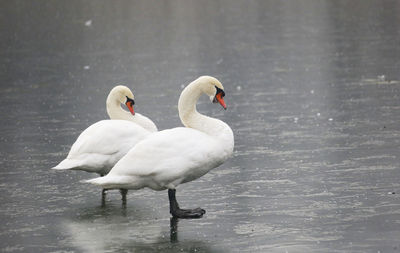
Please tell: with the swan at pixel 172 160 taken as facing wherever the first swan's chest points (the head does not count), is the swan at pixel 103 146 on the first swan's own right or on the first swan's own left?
on the first swan's own left

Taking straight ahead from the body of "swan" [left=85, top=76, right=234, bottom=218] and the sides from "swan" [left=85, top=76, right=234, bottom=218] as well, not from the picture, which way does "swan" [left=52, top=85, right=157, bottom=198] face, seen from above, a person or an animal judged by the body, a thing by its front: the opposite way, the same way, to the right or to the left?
the same way

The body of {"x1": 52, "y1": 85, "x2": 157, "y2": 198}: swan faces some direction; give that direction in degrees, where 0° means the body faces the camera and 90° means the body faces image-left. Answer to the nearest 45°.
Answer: approximately 270°

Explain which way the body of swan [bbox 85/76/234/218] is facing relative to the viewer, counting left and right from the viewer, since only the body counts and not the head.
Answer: facing to the right of the viewer

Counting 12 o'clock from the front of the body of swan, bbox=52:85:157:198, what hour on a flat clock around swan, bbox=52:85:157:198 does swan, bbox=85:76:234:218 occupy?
swan, bbox=85:76:234:218 is roughly at 2 o'clock from swan, bbox=52:85:157:198.

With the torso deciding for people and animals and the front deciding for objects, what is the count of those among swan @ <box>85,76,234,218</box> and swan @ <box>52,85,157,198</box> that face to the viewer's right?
2
